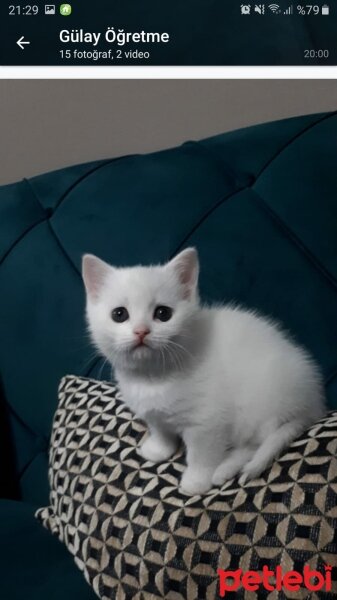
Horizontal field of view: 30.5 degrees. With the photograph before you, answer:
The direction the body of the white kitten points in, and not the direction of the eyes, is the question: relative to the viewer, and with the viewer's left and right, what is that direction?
facing the viewer and to the left of the viewer
